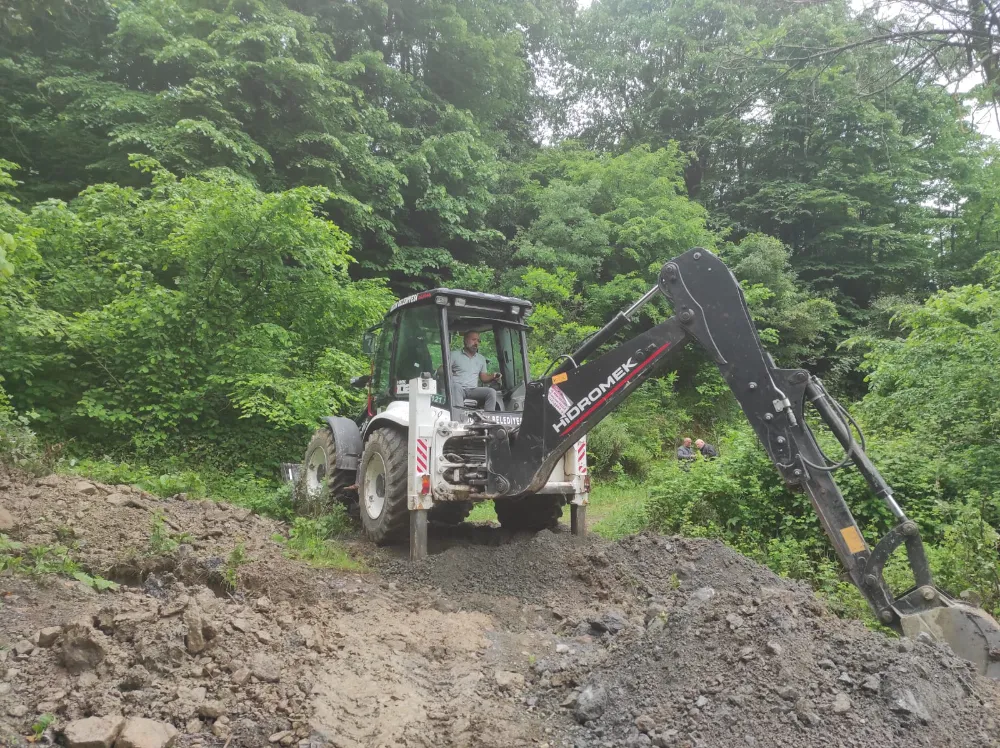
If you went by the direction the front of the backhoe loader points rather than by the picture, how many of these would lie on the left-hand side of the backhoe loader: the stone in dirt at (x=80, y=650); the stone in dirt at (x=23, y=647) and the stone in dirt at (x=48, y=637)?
3

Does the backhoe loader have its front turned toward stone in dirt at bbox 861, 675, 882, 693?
no

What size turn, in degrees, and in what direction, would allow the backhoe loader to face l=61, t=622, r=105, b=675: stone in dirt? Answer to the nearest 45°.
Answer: approximately 90° to its left

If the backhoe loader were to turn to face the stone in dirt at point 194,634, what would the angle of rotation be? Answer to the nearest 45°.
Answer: approximately 90° to its left

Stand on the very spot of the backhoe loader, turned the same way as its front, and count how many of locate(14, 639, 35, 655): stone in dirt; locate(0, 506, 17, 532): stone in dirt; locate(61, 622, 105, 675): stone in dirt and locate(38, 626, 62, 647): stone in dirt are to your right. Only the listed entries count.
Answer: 0

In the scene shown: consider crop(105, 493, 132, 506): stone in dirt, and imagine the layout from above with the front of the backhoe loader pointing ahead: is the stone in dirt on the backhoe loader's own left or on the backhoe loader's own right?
on the backhoe loader's own left

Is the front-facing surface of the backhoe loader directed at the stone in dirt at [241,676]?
no

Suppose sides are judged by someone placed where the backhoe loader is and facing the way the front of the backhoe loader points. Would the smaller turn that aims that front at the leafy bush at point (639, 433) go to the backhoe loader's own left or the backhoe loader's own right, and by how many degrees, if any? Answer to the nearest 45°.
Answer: approximately 45° to the backhoe loader's own right

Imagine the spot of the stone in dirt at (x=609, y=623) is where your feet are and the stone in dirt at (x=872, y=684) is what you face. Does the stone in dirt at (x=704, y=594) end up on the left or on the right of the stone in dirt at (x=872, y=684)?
left

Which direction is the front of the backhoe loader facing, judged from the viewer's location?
facing away from the viewer and to the left of the viewer

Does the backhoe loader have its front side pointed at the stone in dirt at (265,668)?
no

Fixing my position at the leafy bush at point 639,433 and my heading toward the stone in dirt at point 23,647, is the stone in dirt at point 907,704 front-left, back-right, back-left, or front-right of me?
front-left
